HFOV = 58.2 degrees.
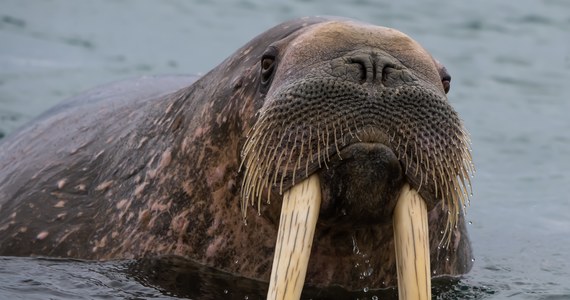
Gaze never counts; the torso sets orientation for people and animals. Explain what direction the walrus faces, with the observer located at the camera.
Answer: facing the viewer and to the right of the viewer
